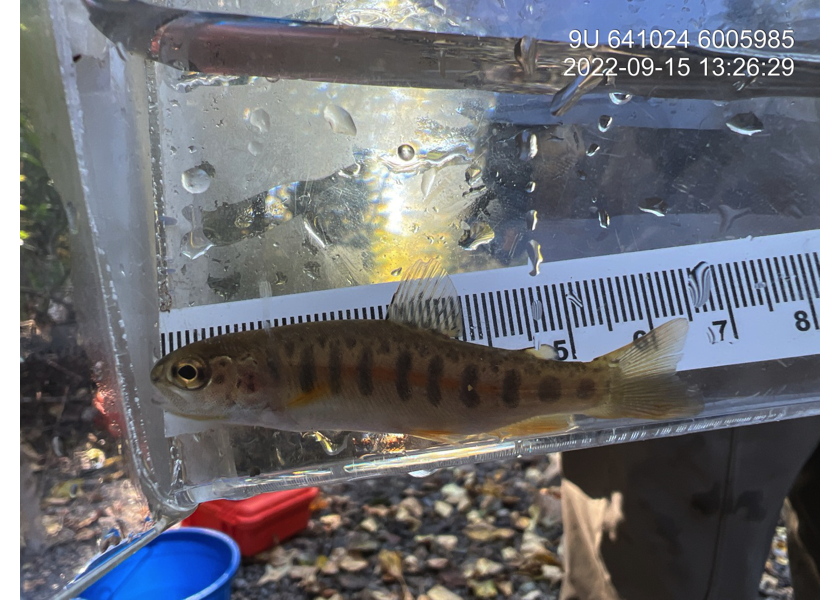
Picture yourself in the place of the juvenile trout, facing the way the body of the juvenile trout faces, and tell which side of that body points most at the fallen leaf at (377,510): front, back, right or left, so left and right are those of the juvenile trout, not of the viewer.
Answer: right

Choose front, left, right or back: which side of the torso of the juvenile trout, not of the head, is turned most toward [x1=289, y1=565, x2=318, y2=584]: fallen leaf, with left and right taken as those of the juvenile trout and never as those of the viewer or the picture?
right

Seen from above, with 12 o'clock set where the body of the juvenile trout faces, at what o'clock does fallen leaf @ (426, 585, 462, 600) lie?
The fallen leaf is roughly at 3 o'clock from the juvenile trout.

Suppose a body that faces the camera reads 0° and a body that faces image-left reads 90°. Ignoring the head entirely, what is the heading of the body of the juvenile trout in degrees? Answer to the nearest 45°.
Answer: approximately 90°

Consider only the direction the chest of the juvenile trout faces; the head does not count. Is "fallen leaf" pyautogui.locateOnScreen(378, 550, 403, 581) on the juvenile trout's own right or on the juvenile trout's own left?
on the juvenile trout's own right
